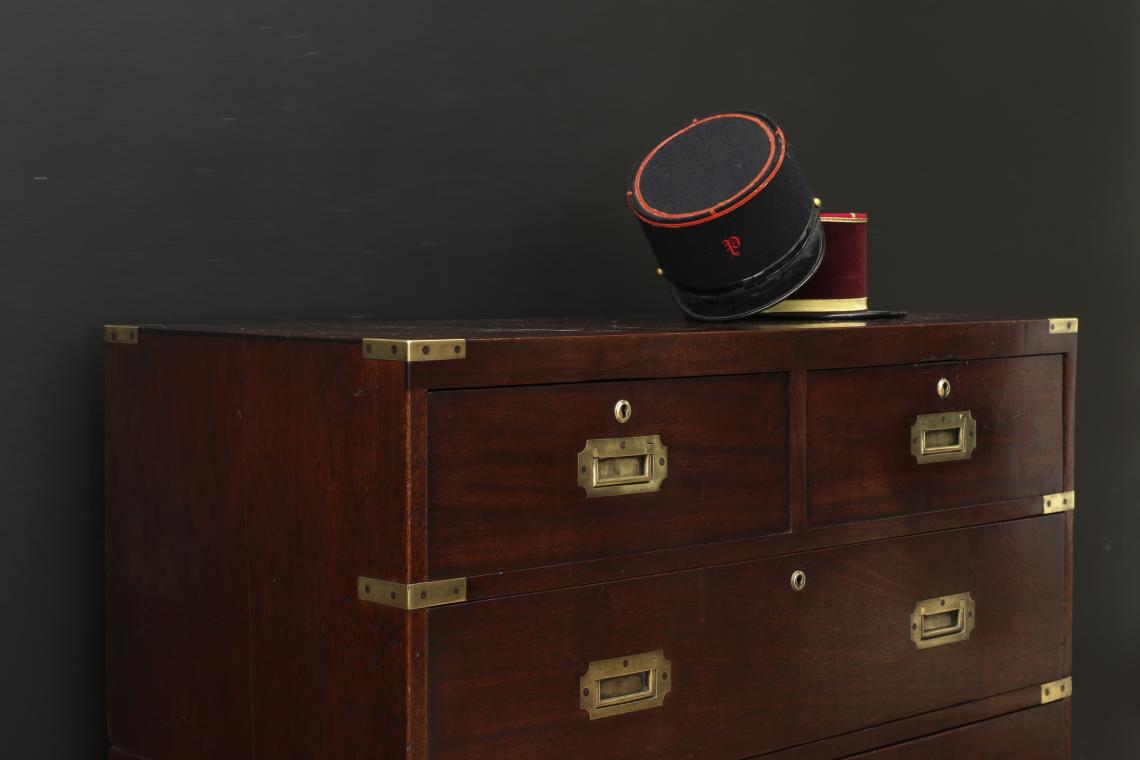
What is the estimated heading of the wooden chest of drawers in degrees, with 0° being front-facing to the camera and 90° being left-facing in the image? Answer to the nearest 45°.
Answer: approximately 315°
